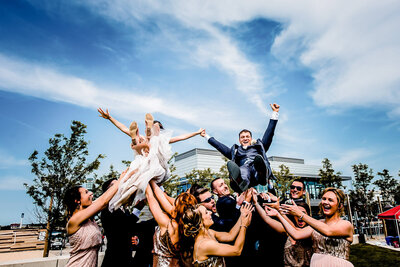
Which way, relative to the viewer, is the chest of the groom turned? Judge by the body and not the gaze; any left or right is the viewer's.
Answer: facing the viewer

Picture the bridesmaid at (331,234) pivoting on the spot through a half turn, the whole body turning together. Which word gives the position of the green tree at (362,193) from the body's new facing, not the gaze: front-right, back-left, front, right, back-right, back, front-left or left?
front-left

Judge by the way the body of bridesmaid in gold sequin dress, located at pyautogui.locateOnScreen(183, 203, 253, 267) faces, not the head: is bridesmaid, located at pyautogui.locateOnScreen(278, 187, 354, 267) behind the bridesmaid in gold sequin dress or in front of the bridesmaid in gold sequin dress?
in front

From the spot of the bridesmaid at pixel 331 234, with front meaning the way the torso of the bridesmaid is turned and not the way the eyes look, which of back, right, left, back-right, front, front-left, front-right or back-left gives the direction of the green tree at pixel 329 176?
back-right

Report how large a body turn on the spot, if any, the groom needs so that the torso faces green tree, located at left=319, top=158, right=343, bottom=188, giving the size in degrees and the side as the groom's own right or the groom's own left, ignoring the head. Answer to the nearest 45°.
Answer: approximately 180°

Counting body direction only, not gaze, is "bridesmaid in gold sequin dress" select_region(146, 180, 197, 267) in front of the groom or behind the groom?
in front

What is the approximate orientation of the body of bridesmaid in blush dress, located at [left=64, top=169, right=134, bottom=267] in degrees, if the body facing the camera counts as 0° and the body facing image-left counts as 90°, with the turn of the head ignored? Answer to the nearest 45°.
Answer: approximately 270°

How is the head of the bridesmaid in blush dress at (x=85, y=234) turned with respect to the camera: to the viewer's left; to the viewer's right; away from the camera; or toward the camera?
to the viewer's right

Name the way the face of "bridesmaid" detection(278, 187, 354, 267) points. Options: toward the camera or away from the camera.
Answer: toward the camera
